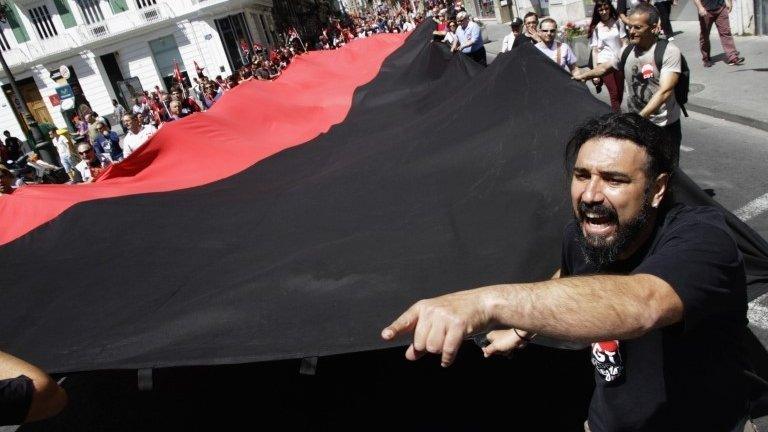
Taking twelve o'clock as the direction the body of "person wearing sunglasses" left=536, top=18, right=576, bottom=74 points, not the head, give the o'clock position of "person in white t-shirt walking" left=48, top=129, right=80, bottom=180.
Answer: The person in white t-shirt walking is roughly at 2 o'clock from the person wearing sunglasses.

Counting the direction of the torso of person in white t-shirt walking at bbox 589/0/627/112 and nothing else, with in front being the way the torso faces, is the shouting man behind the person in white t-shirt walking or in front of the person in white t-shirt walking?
in front

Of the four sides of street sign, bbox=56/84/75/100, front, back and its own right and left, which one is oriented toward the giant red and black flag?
front

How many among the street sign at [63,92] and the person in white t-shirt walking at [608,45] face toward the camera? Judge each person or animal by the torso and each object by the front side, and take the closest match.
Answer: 2

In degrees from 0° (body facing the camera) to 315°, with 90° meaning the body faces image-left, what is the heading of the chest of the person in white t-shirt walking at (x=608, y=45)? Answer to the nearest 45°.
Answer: approximately 0°

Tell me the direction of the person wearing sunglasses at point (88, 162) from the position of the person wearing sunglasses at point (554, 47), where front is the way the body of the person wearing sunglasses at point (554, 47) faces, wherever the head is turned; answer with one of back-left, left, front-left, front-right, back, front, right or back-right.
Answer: front-right

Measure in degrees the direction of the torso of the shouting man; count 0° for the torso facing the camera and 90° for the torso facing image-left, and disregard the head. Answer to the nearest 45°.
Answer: approximately 45°

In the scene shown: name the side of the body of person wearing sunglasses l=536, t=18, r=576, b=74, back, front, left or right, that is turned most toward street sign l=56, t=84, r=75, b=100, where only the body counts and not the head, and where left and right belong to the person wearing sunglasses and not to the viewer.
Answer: right

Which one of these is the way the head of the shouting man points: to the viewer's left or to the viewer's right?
to the viewer's left

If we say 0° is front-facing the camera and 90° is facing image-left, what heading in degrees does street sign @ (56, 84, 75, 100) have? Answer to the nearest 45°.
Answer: approximately 0°
